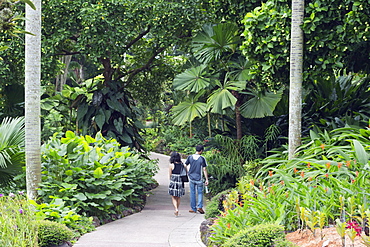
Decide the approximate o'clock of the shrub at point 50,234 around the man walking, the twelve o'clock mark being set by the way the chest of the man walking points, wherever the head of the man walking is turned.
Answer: The shrub is roughly at 7 o'clock from the man walking.

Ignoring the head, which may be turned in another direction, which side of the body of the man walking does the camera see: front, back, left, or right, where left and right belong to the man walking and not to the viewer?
back

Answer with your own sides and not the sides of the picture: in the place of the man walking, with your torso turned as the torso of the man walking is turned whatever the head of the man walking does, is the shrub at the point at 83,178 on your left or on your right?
on your left

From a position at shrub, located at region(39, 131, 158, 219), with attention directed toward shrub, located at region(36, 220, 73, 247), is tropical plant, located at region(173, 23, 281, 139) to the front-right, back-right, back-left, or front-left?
back-left
